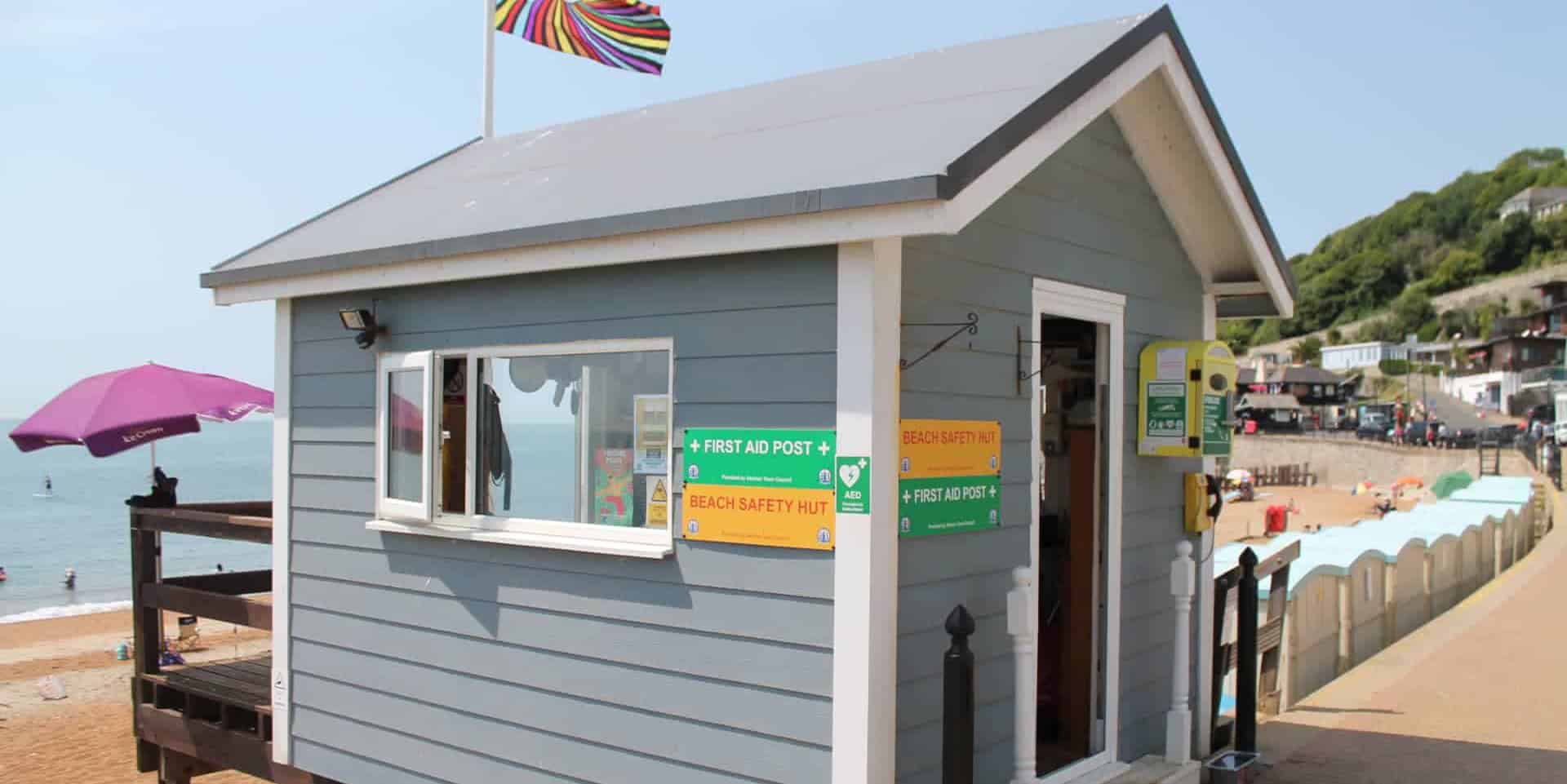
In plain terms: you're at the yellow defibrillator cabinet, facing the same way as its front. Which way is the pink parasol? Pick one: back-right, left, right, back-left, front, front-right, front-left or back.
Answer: back-right

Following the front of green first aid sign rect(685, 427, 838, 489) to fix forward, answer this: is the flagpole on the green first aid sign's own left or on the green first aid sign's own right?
on the green first aid sign's own right

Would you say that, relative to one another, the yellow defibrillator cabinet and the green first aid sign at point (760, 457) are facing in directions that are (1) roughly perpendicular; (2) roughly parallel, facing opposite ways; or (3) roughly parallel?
roughly perpendicular

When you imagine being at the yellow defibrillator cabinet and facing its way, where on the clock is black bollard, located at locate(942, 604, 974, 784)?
The black bollard is roughly at 2 o'clock from the yellow defibrillator cabinet.

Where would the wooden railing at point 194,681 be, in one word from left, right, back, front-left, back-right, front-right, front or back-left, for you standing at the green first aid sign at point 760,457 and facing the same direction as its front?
right

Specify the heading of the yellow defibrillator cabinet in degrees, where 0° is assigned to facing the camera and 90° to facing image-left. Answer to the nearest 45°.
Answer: approximately 315°

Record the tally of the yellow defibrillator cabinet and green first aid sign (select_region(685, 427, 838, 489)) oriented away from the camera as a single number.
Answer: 0

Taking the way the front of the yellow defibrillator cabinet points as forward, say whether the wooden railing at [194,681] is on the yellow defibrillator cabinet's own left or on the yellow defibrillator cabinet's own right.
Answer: on the yellow defibrillator cabinet's own right

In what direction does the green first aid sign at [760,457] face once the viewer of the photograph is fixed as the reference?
facing the viewer and to the left of the viewer

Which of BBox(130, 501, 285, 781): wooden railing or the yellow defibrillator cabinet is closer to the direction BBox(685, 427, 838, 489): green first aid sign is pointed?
the wooden railing

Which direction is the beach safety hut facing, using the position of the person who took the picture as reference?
facing the viewer and to the right of the viewer

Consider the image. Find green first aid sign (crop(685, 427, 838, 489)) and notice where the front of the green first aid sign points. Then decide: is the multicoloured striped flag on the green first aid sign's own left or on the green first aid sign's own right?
on the green first aid sign's own right
